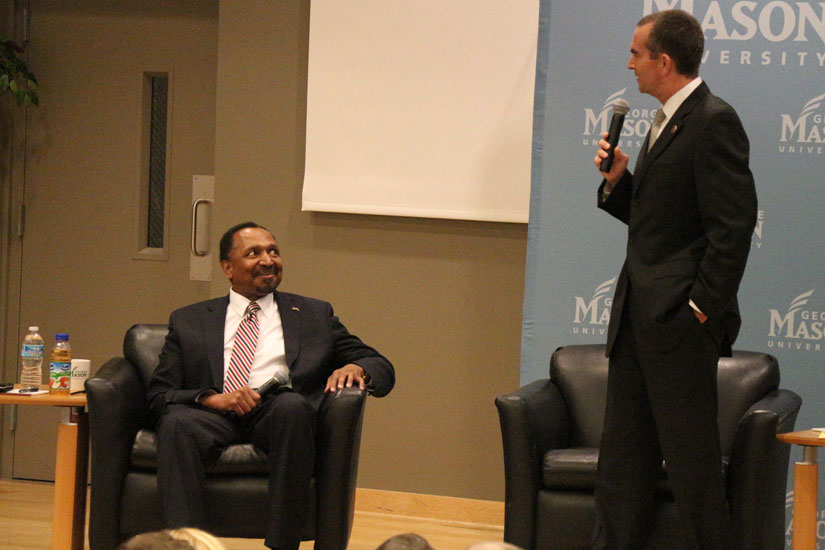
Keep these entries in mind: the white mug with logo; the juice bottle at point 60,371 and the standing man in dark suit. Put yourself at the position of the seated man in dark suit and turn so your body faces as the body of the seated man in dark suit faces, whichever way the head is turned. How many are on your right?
2

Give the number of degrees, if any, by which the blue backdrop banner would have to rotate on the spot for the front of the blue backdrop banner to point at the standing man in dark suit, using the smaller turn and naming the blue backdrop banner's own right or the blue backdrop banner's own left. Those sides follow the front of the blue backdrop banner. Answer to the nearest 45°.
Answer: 0° — it already faces them

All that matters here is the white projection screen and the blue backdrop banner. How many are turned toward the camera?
2

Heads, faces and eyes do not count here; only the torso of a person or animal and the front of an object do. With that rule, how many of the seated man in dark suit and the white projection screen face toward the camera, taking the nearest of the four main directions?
2

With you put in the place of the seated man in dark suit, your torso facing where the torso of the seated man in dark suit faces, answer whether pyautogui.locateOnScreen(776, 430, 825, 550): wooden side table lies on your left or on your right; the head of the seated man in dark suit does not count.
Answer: on your left

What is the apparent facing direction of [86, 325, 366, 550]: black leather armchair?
toward the camera

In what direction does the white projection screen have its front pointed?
toward the camera

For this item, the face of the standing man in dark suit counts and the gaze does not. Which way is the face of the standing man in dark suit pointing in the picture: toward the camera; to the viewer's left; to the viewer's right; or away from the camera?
to the viewer's left

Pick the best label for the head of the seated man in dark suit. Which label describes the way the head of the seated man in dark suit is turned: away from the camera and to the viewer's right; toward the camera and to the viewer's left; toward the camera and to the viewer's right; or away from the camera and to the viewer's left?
toward the camera and to the viewer's right

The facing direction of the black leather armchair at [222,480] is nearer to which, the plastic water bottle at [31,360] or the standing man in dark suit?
the standing man in dark suit

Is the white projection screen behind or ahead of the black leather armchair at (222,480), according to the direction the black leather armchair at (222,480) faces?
behind
